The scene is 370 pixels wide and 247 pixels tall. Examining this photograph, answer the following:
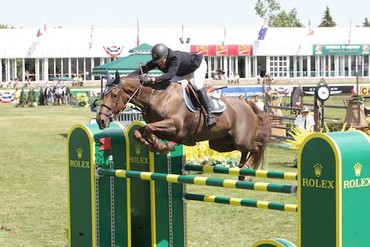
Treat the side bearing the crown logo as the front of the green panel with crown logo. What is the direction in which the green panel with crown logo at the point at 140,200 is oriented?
toward the camera

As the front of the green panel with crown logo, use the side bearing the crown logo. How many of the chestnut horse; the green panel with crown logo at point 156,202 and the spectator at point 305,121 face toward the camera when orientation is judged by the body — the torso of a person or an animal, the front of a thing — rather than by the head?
2

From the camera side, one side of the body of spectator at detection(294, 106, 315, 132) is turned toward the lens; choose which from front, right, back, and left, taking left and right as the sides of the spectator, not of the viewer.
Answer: front

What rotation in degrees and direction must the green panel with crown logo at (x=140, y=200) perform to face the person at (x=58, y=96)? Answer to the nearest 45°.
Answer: approximately 180°

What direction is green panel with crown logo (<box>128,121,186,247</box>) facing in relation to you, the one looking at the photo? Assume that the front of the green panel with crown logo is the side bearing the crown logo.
facing the viewer

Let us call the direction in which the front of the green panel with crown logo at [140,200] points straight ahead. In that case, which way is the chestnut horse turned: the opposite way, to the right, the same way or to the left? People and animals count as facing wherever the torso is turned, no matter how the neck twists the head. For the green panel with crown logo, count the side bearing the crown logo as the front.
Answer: to the right

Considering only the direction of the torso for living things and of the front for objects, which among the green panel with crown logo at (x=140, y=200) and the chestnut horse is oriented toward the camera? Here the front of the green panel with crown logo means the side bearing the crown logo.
the green panel with crown logo

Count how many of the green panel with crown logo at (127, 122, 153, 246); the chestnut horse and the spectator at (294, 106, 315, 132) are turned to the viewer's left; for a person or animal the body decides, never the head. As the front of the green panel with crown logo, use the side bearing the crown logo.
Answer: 1

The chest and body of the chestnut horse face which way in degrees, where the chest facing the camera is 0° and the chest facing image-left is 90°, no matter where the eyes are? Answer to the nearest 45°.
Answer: approximately 90°

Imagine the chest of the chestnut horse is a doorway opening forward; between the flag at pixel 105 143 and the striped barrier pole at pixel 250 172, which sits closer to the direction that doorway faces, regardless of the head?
the flag

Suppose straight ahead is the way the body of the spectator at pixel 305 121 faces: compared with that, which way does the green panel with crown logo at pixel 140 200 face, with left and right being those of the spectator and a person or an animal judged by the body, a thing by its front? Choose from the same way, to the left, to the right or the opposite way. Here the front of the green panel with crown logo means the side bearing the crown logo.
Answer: the same way

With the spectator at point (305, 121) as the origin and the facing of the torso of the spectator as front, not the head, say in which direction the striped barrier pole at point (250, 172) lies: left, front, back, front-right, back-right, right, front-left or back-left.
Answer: front

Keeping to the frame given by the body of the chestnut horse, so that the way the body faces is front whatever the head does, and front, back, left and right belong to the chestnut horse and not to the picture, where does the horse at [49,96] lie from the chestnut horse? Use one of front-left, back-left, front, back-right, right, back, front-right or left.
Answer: right

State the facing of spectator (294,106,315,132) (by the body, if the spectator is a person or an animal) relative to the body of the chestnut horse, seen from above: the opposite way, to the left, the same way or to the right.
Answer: to the left
